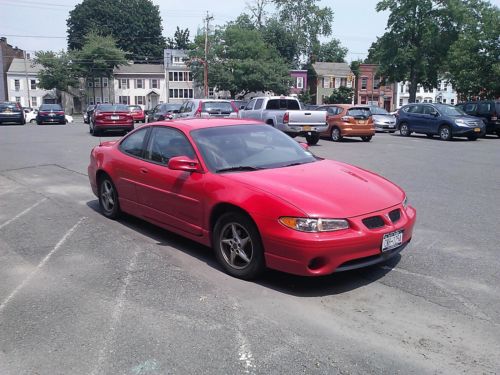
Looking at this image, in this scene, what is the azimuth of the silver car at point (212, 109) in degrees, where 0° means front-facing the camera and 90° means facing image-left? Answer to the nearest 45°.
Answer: approximately 135°

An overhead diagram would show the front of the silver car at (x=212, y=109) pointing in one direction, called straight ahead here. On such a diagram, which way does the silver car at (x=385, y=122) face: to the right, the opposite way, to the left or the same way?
the opposite way

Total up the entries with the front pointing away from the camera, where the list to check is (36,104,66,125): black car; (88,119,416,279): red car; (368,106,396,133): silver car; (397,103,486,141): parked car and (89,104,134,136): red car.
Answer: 2

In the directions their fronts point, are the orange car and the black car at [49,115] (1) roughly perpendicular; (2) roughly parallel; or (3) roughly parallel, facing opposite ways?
roughly parallel

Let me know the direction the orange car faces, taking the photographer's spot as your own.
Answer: facing away from the viewer and to the left of the viewer

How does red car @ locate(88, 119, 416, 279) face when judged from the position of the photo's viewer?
facing the viewer and to the right of the viewer

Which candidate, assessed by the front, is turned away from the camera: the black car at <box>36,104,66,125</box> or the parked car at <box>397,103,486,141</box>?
the black car

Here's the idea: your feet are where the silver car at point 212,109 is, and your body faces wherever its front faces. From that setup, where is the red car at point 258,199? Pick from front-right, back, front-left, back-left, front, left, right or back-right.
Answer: back-left

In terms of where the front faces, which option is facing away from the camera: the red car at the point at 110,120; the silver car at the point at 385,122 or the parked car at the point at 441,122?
the red car

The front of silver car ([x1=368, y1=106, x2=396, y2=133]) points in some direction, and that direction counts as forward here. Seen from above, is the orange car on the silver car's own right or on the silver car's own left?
on the silver car's own right

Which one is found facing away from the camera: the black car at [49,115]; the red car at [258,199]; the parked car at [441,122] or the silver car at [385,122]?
the black car

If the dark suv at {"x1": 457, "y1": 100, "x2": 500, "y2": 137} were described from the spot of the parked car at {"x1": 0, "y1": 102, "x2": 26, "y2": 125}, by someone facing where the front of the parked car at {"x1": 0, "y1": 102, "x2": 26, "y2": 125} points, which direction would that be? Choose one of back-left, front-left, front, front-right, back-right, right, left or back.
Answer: back-right

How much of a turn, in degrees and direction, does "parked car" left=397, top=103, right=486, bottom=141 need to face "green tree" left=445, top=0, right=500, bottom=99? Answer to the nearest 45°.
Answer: approximately 135° to its left

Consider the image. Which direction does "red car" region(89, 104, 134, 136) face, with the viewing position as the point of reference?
facing away from the viewer
